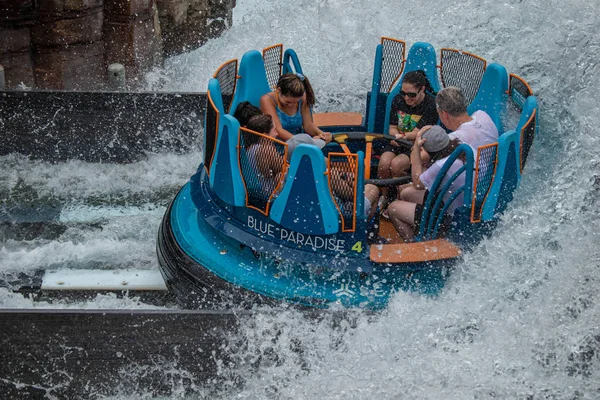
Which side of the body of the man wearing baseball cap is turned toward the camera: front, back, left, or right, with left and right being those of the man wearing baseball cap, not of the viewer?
left
